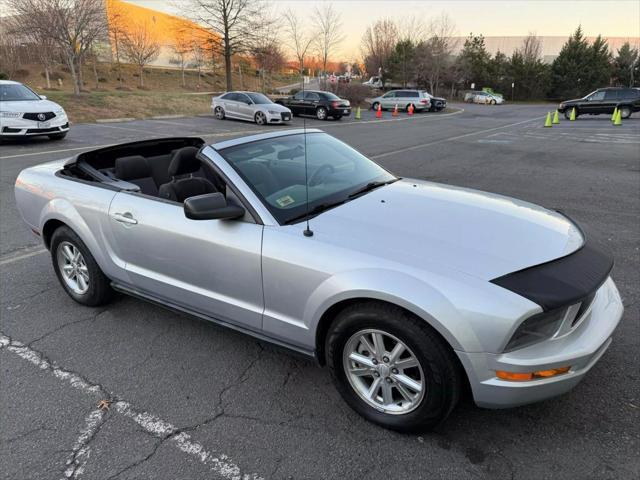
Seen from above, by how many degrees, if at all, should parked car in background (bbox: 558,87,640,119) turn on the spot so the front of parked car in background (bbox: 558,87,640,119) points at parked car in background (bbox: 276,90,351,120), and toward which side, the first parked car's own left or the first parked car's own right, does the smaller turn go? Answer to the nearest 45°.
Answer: approximately 45° to the first parked car's own left

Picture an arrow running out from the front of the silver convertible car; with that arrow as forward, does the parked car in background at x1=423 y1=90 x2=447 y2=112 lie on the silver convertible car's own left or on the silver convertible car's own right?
on the silver convertible car's own left

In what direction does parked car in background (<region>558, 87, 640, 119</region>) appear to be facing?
to the viewer's left

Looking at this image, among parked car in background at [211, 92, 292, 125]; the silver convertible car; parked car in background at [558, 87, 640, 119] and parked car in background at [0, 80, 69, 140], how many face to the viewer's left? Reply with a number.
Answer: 1

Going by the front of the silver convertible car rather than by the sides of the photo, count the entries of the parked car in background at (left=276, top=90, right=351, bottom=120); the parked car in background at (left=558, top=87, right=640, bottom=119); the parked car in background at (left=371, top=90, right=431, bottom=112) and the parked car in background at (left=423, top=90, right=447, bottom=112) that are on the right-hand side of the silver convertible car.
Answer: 0

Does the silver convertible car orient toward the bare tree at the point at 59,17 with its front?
no

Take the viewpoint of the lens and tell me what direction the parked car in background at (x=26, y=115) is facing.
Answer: facing the viewer and to the right of the viewer

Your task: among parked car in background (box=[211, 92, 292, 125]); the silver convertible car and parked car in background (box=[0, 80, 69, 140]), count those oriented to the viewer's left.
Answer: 0

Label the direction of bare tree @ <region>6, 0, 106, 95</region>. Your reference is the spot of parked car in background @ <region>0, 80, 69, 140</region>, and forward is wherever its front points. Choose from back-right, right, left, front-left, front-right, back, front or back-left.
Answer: back-left

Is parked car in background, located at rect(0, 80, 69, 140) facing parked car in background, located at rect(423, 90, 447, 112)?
no

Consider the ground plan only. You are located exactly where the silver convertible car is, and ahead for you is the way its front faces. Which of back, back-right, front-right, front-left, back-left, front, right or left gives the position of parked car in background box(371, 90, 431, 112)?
back-left

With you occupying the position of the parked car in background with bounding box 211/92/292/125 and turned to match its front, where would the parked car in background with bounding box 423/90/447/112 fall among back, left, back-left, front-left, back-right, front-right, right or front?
left
